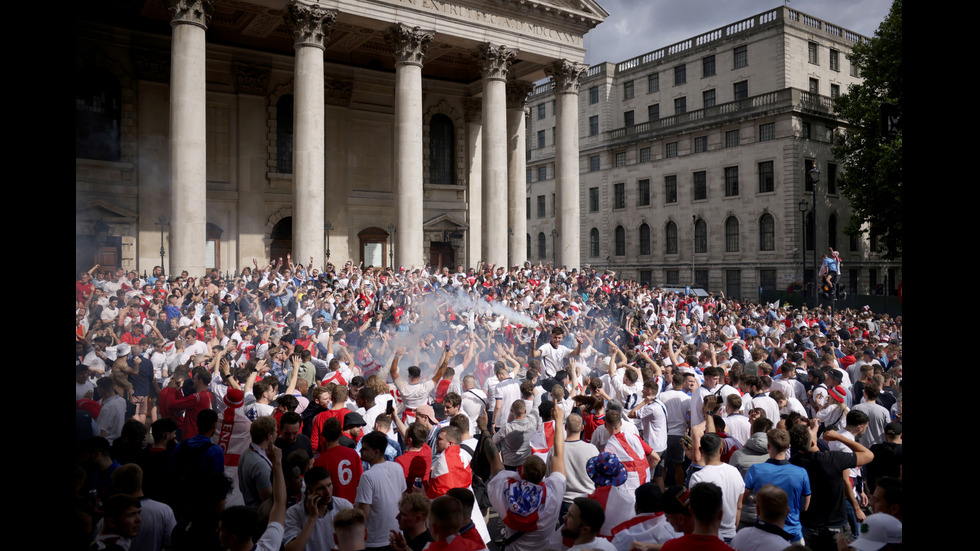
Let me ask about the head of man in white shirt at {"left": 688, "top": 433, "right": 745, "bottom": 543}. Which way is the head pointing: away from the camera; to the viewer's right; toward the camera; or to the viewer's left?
away from the camera

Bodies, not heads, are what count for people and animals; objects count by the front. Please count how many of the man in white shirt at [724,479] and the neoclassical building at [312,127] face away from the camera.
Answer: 1

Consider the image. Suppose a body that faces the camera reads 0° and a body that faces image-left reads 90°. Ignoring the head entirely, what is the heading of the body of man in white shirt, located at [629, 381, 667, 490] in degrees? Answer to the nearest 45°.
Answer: approximately 135°

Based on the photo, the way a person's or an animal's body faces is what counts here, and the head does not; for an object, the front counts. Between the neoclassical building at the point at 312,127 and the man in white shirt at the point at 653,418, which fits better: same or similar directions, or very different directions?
very different directions

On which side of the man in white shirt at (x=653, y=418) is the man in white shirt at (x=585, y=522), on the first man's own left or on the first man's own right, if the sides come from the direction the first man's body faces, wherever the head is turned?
on the first man's own left

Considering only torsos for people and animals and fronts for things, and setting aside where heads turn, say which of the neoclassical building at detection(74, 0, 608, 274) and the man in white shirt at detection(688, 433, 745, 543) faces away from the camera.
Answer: the man in white shirt

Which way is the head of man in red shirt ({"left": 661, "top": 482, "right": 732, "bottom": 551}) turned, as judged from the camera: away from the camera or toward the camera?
away from the camera

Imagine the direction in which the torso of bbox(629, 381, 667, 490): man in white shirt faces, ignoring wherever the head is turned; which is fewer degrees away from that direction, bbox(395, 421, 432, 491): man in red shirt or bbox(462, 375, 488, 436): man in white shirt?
the man in white shirt

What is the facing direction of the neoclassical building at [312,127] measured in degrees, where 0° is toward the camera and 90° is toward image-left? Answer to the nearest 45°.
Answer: approximately 315°

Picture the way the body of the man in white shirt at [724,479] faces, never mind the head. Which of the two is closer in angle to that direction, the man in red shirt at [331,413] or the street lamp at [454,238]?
the street lamp

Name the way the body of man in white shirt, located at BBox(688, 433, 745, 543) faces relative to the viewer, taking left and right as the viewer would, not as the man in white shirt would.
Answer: facing away from the viewer
